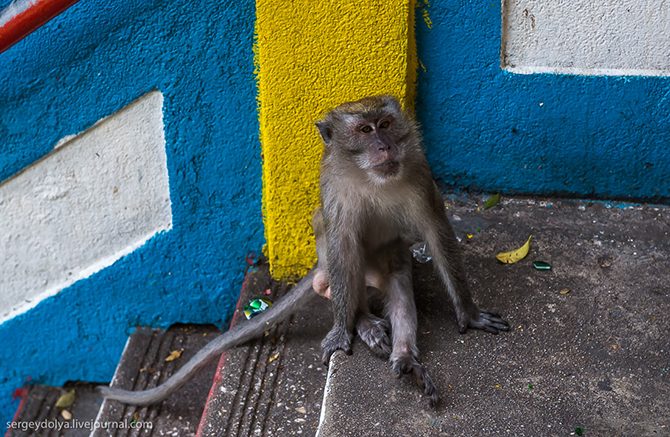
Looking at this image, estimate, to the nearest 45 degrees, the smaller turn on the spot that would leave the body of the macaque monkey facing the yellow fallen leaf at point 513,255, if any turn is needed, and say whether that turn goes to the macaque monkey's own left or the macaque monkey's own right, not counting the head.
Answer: approximately 45° to the macaque monkey's own left

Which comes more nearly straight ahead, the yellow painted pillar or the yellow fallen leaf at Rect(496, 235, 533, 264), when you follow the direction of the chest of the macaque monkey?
the yellow fallen leaf

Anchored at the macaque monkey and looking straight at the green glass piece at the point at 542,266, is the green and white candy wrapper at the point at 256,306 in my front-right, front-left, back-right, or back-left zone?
back-left

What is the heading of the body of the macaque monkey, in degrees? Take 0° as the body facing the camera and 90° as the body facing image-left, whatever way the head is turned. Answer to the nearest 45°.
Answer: approximately 315°

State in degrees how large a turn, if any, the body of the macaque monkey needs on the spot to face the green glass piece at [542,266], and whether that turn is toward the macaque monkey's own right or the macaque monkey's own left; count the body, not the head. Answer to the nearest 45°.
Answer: approximately 45° to the macaque monkey's own left

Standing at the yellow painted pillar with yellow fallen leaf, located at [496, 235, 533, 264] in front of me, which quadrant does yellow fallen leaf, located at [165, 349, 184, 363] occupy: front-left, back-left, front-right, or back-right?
back-right
